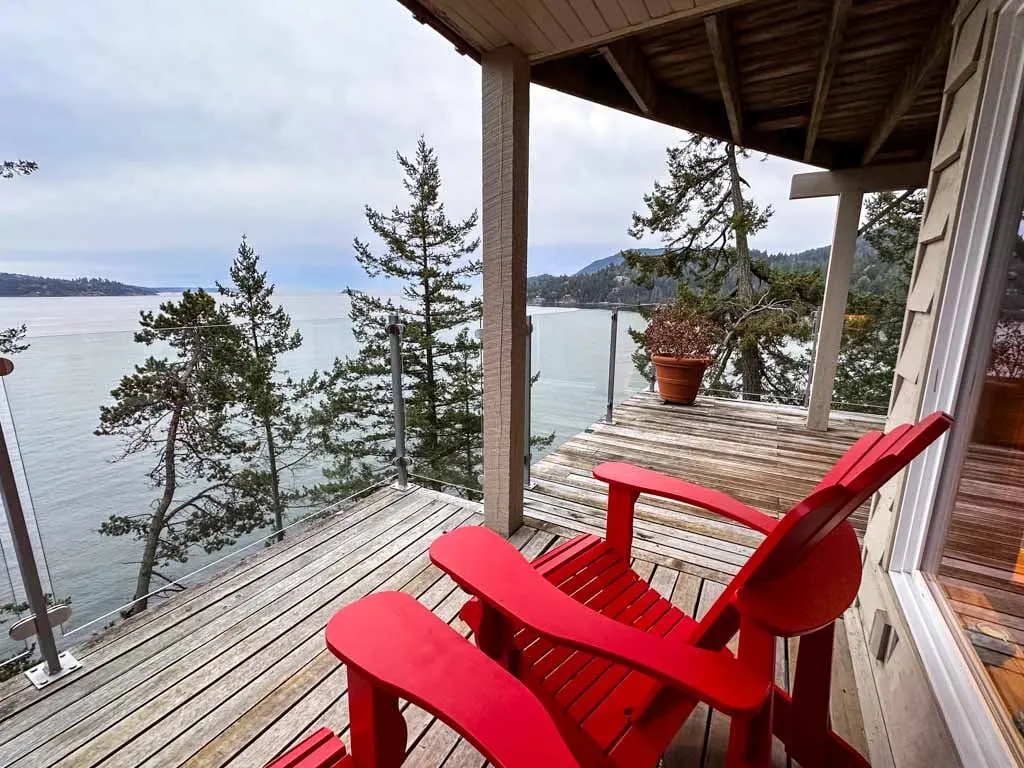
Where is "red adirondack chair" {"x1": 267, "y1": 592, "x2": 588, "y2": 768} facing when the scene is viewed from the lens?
facing away from the viewer and to the left of the viewer

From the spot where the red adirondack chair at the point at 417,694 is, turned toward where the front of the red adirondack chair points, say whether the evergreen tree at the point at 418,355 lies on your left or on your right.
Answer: on your right

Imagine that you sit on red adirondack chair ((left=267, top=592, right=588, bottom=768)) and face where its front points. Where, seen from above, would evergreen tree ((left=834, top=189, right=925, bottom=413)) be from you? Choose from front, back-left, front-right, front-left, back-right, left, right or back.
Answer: right

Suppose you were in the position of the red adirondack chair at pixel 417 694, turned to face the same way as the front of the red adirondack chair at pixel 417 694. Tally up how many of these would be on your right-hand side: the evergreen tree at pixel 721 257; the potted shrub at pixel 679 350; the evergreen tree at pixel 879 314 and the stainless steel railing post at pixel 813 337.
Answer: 4

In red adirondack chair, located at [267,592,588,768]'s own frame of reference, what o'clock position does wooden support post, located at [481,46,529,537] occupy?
The wooden support post is roughly at 2 o'clock from the red adirondack chair.

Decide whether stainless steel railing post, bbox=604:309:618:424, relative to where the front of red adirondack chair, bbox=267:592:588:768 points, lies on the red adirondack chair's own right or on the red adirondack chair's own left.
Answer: on the red adirondack chair's own right

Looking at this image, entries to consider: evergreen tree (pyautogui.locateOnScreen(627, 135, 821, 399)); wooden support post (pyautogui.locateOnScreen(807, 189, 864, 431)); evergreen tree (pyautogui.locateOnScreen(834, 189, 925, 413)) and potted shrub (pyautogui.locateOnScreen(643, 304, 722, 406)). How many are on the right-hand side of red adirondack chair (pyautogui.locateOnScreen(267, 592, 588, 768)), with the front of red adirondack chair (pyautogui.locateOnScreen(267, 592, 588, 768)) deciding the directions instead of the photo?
4

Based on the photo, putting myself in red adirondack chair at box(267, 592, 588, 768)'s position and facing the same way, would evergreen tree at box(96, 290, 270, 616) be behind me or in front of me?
in front

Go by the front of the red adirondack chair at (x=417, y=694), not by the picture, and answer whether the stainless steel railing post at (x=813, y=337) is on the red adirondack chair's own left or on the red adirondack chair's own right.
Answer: on the red adirondack chair's own right

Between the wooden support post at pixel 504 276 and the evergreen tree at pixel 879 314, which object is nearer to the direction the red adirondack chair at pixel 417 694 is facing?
the wooden support post

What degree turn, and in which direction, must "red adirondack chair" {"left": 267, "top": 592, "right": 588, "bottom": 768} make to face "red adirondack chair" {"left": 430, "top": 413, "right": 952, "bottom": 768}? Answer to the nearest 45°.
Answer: approximately 135° to its right

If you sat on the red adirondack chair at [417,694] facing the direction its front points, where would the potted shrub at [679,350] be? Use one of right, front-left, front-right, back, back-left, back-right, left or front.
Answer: right

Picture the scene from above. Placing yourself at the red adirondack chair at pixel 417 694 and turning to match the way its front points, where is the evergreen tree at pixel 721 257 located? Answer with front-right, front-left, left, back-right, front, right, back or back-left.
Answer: right
